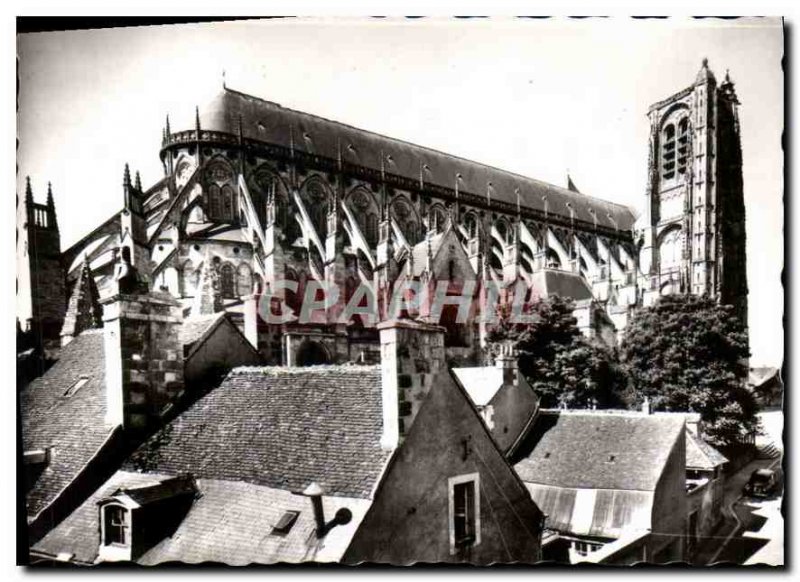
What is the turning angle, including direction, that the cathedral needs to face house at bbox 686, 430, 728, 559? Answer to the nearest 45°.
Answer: approximately 90° to its right

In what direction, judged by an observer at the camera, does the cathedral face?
facing away from the viewer and to the right of the viewer

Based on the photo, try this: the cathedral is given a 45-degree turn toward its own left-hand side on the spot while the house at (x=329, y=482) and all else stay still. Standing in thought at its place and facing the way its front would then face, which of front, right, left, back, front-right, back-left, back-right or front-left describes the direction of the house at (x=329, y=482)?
back
